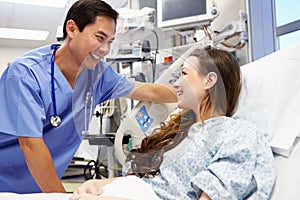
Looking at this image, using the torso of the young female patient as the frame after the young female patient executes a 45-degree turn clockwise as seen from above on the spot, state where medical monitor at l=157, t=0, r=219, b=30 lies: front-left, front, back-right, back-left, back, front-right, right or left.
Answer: front-right

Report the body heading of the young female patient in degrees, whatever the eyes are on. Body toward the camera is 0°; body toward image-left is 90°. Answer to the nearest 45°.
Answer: approximately 90°

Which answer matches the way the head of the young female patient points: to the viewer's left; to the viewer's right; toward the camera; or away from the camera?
to the viewer's left
